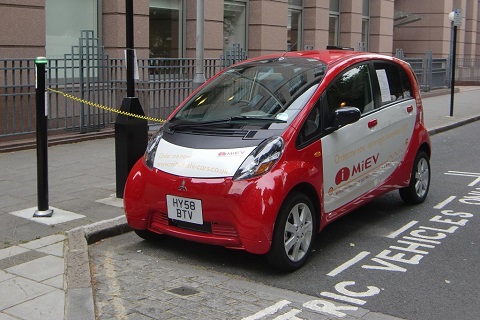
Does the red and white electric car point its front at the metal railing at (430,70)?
no

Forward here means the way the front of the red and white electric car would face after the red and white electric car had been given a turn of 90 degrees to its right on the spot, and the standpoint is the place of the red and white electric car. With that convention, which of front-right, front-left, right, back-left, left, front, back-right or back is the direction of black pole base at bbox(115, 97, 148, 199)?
front

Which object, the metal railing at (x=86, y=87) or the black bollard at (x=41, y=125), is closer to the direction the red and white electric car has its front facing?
the black bollard

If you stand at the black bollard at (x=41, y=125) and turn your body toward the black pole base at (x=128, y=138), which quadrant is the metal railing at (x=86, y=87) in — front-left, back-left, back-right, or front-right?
front-left

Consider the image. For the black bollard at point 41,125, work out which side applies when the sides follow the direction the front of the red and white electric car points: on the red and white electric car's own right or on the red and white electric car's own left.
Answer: on the red and white electric car's own right

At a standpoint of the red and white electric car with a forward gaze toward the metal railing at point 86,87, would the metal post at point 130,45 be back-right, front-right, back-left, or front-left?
front-left

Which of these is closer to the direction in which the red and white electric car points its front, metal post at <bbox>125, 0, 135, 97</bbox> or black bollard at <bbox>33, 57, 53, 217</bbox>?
the black bollard

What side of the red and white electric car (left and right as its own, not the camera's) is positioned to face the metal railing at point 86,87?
right

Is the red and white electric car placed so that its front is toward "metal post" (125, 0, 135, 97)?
no

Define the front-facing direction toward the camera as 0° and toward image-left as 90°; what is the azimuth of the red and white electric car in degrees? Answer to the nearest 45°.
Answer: approximately 45°
